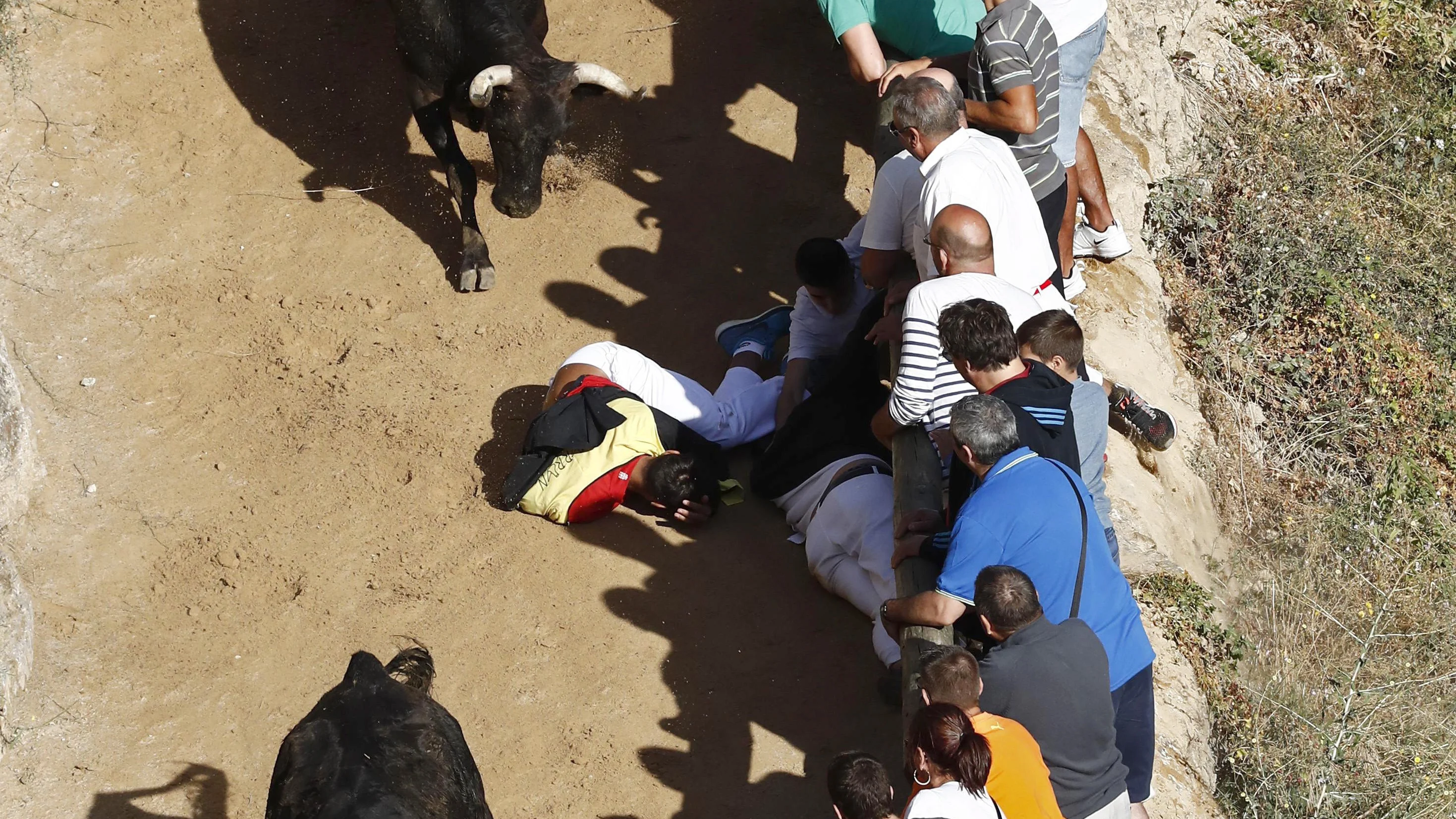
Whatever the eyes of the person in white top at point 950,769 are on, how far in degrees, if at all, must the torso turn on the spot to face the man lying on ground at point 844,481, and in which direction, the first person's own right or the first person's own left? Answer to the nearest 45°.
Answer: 0° — they already face them

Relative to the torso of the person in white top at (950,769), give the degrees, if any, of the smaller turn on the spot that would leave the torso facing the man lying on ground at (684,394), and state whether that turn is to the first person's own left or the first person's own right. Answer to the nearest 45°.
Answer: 0° — they already face them

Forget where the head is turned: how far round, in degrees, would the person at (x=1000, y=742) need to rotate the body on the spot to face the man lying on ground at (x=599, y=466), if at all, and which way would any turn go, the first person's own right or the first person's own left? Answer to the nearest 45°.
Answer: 0° — they already face them

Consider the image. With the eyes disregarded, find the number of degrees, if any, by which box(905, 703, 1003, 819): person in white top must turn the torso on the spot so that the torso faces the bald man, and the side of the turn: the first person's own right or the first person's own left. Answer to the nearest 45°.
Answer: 0° — they already face them

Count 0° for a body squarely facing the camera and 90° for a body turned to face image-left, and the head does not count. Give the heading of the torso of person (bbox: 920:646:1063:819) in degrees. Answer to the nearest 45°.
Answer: approximately 135°

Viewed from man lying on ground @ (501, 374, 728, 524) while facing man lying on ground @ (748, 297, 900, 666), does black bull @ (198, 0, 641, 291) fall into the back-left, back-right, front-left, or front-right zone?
back-left

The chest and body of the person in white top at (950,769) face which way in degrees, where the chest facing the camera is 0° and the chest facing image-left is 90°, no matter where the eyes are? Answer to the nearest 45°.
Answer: approximately 135°

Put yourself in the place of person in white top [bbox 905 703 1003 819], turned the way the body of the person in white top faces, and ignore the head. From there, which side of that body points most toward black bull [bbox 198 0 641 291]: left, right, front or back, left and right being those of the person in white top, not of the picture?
front

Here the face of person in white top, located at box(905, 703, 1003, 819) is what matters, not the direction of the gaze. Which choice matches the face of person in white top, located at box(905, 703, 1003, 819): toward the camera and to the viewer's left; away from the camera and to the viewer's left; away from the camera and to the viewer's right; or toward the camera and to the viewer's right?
away from the camera and to the viewer's left

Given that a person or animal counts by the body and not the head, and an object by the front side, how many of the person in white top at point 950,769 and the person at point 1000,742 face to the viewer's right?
0
